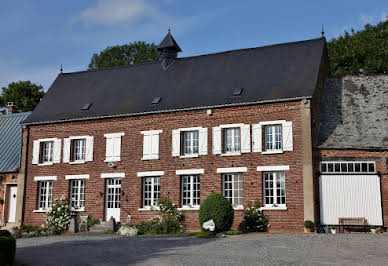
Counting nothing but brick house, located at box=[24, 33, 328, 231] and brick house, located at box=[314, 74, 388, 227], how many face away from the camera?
0

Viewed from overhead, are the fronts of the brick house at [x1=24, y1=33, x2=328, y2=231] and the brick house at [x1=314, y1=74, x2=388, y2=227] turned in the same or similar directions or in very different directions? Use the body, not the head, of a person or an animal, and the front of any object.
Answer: same or similar directions

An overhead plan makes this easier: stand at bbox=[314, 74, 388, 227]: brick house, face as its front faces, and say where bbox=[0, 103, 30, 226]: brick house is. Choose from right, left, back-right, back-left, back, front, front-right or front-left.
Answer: right

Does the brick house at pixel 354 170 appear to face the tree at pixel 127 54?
no

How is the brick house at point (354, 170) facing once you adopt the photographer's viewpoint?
facing the viewer

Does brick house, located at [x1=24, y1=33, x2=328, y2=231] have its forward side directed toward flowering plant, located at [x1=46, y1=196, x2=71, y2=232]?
no

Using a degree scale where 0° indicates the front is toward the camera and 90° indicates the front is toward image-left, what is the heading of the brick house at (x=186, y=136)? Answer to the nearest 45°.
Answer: approximately 45°

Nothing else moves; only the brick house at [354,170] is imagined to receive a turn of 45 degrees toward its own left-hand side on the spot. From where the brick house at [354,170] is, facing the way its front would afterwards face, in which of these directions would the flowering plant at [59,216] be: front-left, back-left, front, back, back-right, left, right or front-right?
back-right

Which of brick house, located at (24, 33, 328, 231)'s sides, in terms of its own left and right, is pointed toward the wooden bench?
left

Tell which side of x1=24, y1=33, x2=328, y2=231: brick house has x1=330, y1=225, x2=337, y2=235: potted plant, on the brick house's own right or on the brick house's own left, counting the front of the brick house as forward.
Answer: on the brick house's own left

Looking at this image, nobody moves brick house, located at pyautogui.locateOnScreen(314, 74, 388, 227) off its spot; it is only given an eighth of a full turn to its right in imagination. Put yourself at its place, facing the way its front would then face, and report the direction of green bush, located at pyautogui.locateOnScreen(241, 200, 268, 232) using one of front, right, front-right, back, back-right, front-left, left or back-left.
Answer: front-right
